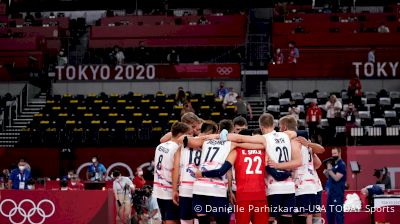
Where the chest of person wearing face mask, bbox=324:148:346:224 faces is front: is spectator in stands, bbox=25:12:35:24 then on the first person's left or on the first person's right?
on the first person's right

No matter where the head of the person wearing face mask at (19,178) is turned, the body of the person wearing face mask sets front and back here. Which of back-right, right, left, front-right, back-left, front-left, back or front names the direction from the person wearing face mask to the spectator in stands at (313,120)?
left

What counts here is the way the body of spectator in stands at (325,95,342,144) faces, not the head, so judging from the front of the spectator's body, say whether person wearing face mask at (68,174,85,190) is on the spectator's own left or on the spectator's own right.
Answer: on the spectator's own right

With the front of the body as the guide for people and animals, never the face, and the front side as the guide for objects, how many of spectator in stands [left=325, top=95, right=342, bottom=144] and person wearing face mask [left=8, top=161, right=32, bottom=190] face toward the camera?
2

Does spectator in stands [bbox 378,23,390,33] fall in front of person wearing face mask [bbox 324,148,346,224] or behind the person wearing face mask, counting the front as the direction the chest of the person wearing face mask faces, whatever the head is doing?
behind

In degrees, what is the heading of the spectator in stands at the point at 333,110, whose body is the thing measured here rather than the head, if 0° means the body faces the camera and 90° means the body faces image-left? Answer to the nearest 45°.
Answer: approximately 0°

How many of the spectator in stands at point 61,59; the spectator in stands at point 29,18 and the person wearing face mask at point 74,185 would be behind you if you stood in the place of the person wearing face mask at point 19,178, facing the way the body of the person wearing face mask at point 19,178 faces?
2

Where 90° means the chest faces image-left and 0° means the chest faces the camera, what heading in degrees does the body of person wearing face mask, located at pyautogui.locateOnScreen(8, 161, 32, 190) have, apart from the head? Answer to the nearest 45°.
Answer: approximately 0°

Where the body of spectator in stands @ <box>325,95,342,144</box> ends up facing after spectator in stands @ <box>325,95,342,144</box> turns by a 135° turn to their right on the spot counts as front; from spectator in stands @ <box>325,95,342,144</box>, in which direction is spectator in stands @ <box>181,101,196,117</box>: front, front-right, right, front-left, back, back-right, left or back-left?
front-left
